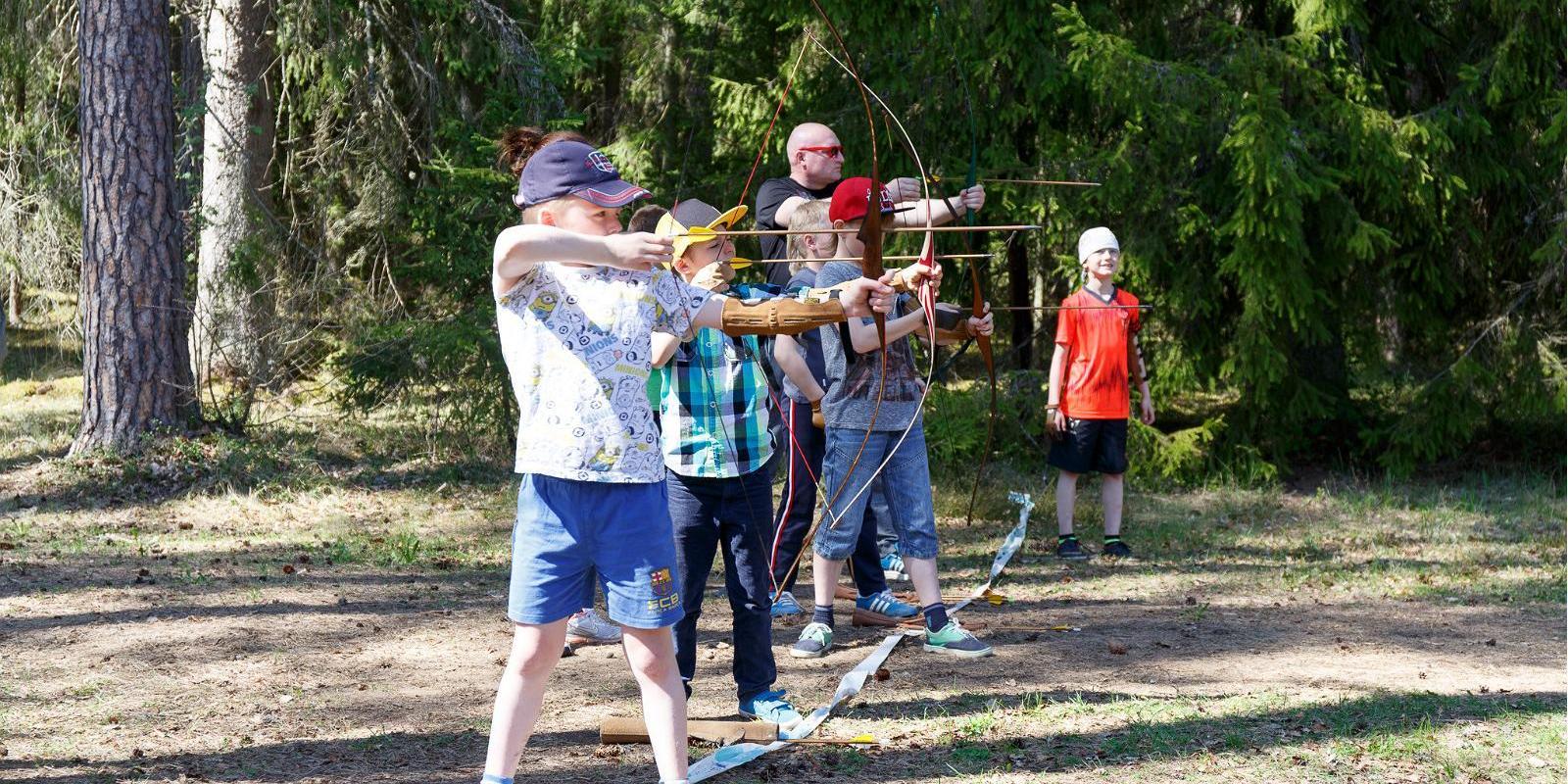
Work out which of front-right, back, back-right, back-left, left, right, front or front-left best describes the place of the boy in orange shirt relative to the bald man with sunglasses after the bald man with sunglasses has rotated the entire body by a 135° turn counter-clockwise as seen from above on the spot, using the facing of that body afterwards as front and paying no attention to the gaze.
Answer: right

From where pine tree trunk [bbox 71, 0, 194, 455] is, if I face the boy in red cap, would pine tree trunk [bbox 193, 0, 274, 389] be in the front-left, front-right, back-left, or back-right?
back-left

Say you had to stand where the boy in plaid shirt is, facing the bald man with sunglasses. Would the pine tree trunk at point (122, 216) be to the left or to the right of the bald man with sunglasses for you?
left

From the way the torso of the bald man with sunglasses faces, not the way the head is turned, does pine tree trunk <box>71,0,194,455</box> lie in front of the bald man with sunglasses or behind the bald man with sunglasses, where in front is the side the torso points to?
behind

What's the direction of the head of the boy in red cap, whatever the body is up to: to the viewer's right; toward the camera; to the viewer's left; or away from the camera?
to the viewer's right

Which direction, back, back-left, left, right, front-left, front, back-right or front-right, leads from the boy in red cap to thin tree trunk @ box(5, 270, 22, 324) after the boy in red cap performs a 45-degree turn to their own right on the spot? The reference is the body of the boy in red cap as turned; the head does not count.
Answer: back-right

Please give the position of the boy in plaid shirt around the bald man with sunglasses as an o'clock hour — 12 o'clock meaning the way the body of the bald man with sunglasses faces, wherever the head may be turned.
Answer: The boy in plaid shirt is roughly at 3 o'clock from the bald man with sunglasses.

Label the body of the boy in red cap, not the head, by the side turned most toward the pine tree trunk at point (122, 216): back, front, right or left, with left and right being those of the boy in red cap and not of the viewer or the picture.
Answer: back

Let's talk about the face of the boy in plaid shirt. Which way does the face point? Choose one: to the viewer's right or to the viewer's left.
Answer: to the viewer's right

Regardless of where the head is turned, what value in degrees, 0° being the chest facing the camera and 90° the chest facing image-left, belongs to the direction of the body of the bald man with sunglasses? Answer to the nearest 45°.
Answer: approximately 270°

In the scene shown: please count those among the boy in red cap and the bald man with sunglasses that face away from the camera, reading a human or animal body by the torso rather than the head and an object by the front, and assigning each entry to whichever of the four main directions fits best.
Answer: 0
